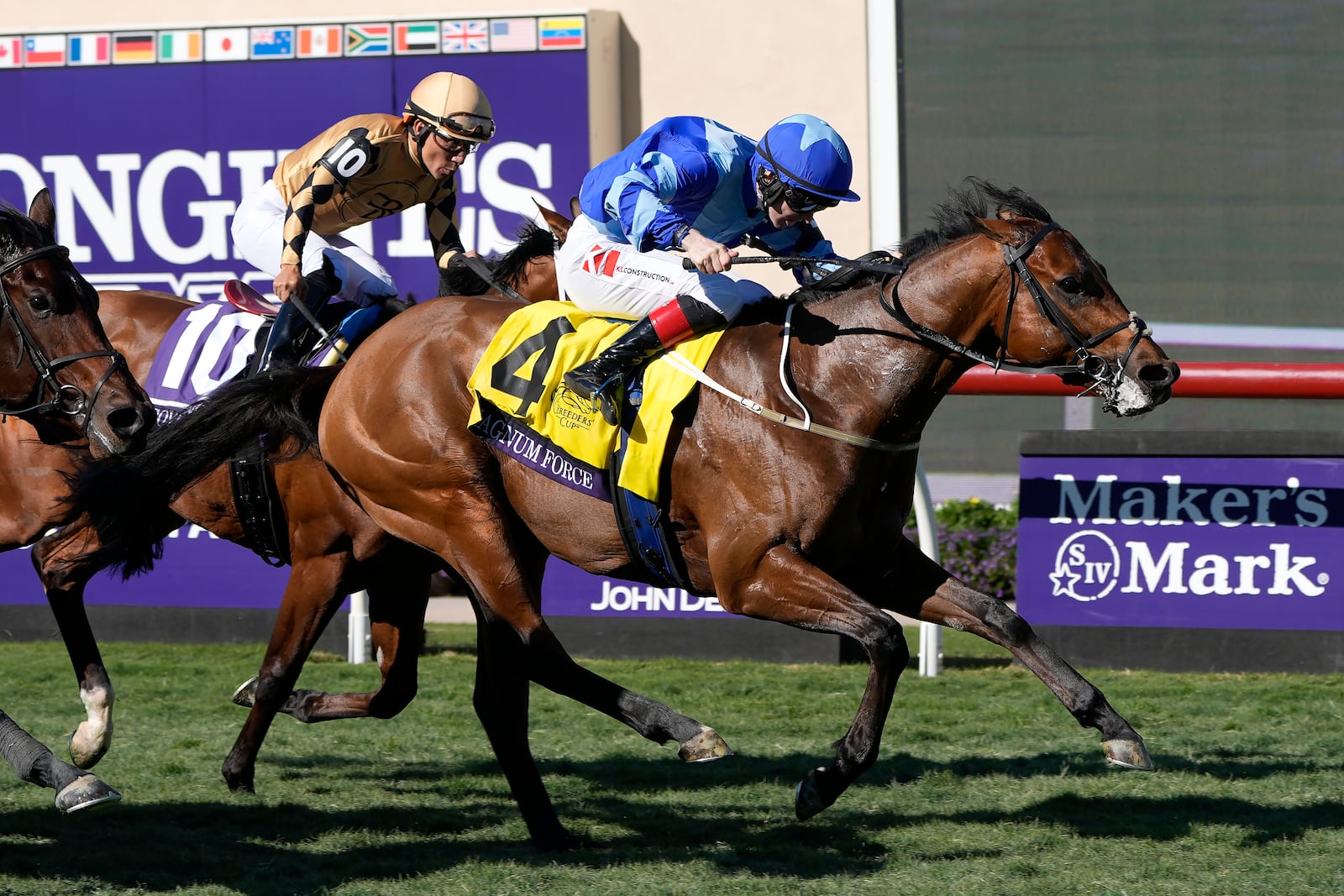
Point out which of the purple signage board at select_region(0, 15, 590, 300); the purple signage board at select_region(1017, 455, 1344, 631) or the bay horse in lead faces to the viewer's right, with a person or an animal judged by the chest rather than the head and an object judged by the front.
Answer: the bay horse in lead

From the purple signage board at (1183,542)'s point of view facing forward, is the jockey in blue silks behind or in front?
in front

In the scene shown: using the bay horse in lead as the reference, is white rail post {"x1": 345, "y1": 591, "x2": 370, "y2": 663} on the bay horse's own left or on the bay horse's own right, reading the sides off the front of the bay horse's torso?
on the bay horse's own left

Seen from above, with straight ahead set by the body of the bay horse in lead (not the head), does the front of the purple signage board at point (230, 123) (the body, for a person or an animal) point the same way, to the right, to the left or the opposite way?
to the right

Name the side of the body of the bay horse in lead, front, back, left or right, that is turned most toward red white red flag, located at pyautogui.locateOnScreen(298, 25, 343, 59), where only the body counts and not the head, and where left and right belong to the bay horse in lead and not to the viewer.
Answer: left

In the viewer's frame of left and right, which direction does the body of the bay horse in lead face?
facing to the right of the viewer

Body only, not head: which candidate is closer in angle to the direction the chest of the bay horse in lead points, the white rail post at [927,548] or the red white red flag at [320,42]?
the white rail post

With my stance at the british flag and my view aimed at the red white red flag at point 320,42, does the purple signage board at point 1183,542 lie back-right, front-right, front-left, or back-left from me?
back-left

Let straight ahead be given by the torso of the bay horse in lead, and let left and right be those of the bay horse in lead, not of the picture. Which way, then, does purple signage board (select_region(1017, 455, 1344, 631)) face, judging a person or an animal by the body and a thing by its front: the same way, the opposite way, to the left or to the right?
to the right

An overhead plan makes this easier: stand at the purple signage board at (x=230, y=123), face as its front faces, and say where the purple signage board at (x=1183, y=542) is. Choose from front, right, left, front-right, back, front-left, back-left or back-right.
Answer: front-left
